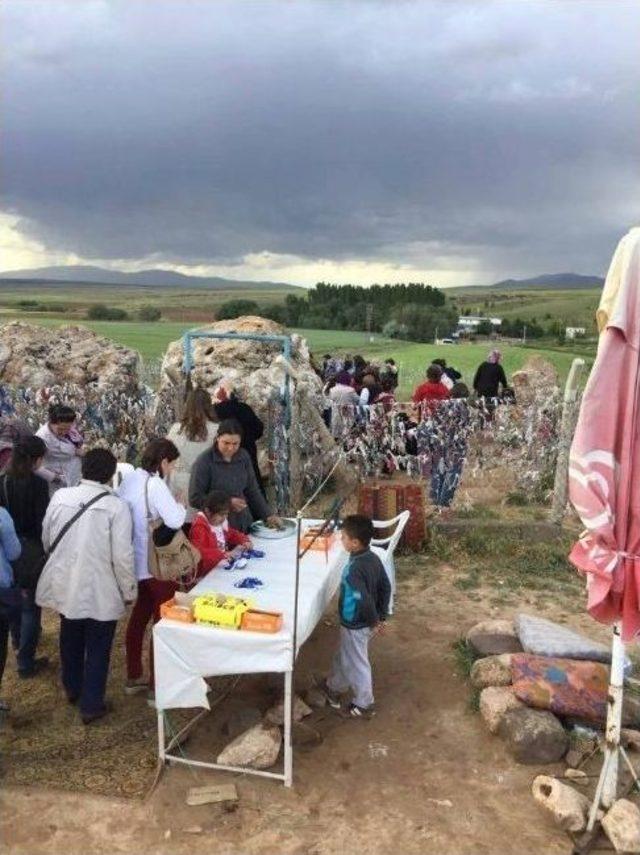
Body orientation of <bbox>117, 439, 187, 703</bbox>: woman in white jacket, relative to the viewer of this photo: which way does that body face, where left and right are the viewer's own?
facing to the right of the viewer

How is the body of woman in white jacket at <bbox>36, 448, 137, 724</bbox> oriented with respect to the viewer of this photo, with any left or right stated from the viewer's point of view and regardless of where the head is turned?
facing away from the viewer

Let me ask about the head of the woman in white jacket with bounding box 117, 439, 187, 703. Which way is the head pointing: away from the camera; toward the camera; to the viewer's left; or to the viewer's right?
to the viewer's right

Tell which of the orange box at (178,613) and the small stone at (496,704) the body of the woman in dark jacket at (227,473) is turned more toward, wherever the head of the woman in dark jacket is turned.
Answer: the orange box

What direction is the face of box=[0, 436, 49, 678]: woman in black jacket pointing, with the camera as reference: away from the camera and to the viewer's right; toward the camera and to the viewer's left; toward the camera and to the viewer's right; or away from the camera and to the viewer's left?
away from the camera and to the viewer's right

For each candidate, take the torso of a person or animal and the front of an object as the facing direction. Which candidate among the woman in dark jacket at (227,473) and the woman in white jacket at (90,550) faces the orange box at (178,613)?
the woman in dark jacket

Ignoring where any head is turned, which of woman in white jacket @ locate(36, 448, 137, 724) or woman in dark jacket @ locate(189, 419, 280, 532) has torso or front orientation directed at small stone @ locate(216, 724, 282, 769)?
the woman in dark jacket

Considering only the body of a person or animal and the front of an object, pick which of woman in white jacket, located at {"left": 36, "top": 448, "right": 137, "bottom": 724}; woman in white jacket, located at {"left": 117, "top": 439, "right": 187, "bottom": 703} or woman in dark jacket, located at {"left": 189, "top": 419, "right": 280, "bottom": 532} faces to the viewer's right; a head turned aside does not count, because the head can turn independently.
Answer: woman in white jacket, located at {"left": 117, "top": 439, "right": 187, "bottom": 703}

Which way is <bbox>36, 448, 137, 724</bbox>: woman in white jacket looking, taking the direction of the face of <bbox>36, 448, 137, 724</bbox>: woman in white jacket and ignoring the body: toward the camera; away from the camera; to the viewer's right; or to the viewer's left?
away from the camera
